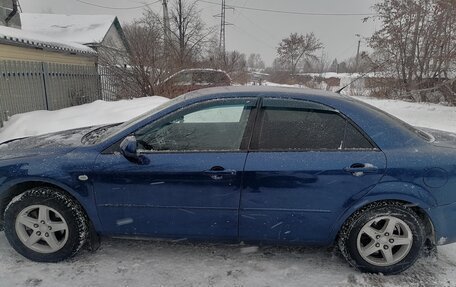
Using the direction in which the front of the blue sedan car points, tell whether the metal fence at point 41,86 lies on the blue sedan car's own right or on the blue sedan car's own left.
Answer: on the blue sedan car's own right

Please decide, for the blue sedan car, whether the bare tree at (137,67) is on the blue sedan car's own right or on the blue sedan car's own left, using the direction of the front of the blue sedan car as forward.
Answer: on the blue sedan car's own right

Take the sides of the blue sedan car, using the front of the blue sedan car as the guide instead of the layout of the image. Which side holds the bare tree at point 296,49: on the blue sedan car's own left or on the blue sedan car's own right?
on the blue sedan car's own right

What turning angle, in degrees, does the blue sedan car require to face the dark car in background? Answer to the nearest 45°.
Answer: approximately 90° to its right

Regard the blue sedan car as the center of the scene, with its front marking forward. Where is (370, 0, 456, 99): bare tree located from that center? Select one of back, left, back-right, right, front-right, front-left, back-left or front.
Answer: back-right

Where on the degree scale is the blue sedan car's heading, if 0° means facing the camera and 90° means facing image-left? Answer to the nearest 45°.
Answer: approximately 90°
